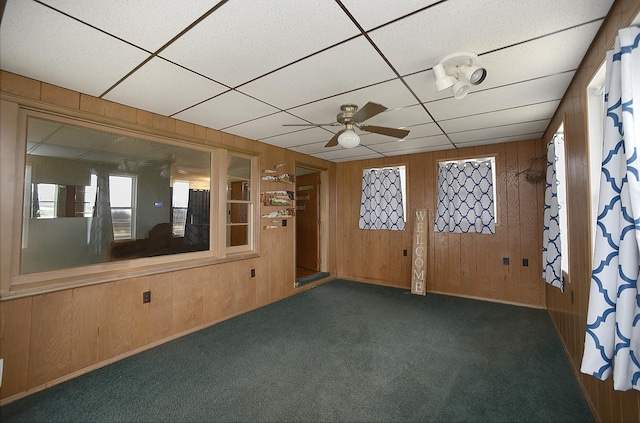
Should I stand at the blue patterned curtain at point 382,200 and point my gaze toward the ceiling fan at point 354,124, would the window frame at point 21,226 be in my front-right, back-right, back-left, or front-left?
front-right

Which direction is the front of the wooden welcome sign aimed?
toward the camera

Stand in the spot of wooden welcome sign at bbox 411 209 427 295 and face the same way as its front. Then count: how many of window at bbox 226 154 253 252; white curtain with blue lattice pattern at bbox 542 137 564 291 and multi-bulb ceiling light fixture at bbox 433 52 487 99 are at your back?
0

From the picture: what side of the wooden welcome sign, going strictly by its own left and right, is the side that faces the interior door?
right

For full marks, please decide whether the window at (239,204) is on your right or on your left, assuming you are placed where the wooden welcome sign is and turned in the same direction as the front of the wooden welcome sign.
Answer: on your right

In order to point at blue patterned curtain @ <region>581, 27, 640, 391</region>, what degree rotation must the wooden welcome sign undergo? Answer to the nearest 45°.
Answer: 0° — it already faces it

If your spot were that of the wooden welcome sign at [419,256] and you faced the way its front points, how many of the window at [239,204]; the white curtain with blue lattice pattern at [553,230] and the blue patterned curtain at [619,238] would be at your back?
0

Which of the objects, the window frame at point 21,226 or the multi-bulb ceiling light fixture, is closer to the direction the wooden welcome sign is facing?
the multi-bulb ceiling light fixture

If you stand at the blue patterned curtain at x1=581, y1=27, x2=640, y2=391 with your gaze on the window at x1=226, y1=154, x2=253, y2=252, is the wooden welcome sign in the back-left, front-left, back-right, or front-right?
front-right

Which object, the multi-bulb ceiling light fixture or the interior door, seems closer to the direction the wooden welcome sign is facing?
the multi-bulb ceiling light fixture

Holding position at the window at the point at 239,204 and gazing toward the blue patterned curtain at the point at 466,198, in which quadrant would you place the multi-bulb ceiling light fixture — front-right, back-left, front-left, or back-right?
front-right

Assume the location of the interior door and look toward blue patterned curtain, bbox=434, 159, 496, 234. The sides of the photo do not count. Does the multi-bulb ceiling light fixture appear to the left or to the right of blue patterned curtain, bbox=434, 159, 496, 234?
right

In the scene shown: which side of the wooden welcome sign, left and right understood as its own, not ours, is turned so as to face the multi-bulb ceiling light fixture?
front
